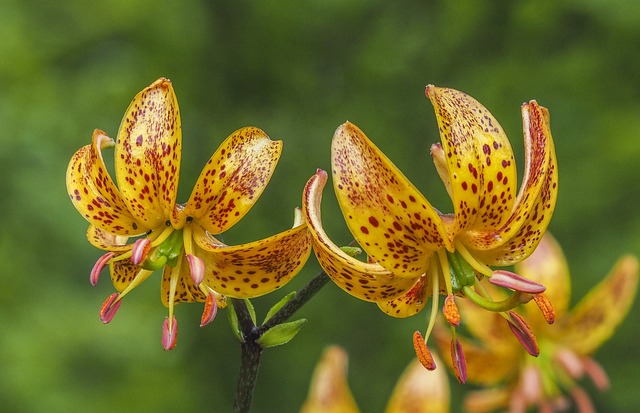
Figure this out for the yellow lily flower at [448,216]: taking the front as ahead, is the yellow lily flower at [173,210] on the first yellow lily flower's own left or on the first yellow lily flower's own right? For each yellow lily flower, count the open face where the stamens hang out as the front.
on the first yellow lily flower's own right

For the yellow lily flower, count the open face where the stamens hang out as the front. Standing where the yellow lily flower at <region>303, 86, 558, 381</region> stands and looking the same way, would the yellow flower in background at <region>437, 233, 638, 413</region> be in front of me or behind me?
behind

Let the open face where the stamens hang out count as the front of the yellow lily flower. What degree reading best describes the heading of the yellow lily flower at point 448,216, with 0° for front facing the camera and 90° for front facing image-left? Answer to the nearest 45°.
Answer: approximately 0°
